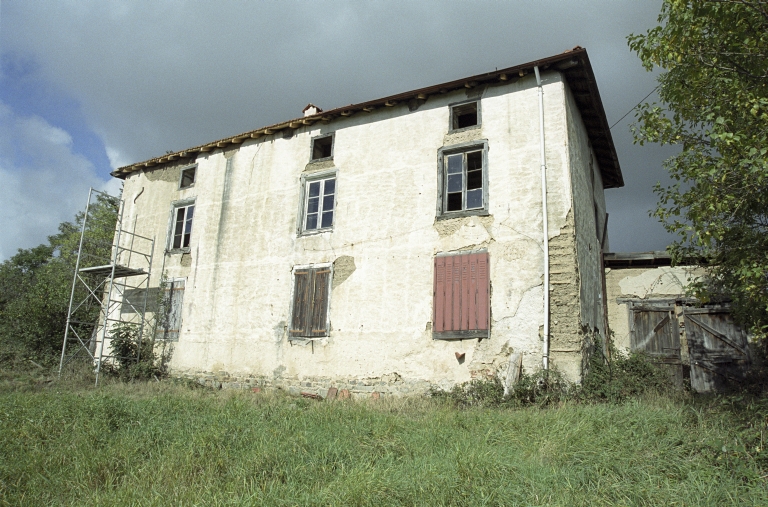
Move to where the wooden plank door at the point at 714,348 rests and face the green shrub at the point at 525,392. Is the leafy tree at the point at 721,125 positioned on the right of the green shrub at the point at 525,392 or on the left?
left

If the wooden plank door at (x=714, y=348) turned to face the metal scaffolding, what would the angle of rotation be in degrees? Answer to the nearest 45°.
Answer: approximately 90° to its right

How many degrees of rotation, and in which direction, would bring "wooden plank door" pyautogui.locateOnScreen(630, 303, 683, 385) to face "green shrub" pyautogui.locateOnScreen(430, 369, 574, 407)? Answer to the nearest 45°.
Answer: approximately 45° to its right

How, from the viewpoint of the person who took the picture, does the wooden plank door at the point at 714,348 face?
facing the viewer

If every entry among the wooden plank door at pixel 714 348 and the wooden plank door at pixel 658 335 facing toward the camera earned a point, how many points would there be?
2

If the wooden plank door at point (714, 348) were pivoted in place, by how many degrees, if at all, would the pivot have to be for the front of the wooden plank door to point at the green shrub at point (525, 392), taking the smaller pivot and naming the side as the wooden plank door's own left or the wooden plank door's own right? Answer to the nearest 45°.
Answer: approximately 45° to the wooden plank door's own right

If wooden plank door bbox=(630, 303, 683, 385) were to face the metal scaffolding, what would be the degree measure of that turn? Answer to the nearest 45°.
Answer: approximately 90° to its right

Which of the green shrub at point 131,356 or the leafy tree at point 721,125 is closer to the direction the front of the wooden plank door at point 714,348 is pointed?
the leafy tree

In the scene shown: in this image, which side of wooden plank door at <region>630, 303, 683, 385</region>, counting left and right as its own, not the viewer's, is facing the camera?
front

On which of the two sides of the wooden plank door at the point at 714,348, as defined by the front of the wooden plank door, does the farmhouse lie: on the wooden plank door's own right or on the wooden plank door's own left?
on the wooden plank door's own right

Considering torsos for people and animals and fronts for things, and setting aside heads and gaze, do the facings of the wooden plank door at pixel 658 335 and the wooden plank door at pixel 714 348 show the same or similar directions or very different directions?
same or similar directions

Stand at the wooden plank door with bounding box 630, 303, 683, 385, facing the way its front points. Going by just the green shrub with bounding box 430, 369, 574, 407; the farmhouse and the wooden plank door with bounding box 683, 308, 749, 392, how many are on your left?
1

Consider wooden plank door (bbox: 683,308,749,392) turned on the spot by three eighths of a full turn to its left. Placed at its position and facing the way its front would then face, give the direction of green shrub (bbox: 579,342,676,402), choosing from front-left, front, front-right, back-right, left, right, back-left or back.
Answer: back

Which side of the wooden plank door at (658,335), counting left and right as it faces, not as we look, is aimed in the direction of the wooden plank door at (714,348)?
left
